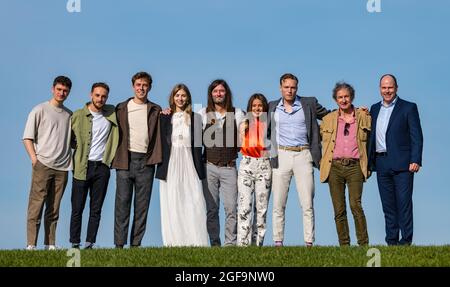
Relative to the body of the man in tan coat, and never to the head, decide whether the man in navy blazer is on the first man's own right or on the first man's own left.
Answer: on the first man's own left

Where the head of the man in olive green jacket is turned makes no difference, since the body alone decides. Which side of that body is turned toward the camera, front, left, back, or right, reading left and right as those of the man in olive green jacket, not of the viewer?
front

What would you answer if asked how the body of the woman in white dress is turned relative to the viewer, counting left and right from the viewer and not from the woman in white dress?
facing the viewer

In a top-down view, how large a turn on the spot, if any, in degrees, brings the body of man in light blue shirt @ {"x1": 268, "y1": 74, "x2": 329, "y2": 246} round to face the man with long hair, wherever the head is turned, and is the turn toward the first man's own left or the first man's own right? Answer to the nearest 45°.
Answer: approximately 90° to the first man's own right

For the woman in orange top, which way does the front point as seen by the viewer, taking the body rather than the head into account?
toward the camera

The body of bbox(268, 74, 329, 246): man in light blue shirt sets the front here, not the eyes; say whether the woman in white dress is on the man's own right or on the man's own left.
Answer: on the man's own right

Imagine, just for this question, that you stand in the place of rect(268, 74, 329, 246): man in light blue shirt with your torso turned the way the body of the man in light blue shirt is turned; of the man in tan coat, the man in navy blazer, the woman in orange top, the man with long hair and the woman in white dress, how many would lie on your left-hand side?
2

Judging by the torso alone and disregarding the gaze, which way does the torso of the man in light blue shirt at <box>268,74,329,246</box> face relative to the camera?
toward the camera
